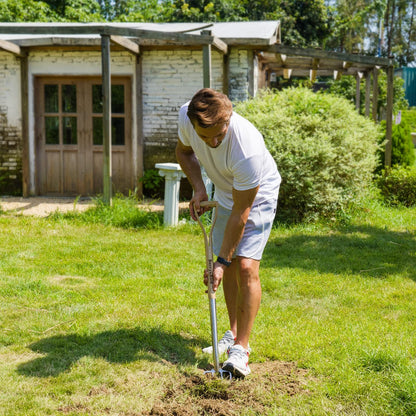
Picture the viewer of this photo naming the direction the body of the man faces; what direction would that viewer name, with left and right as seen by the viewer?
facing the viewer and to the left of the viewer

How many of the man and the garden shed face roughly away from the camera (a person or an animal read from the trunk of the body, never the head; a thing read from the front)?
0

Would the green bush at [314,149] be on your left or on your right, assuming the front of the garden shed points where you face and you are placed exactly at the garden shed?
on your left

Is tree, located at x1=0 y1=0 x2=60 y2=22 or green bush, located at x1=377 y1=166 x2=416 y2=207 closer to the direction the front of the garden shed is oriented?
the green bush

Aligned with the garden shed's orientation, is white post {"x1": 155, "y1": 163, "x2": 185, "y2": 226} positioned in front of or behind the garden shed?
in front

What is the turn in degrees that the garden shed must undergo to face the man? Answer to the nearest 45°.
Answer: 0° — it already faces them

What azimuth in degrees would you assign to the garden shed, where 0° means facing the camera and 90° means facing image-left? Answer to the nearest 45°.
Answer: approximately 0°

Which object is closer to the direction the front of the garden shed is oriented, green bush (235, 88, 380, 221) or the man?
the man
